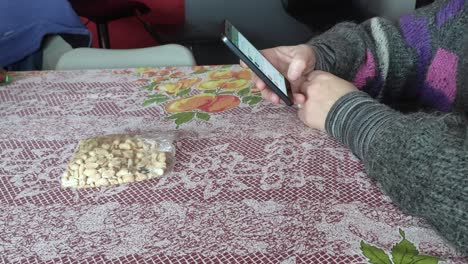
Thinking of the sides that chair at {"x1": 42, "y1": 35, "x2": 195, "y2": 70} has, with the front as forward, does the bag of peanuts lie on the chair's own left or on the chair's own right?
on the chair's own right
